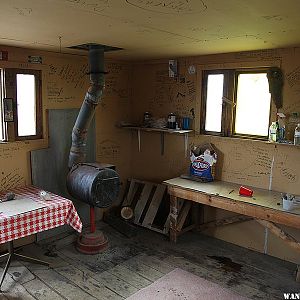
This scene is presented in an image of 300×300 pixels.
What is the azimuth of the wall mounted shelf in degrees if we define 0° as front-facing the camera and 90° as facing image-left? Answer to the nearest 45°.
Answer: approximately 45°

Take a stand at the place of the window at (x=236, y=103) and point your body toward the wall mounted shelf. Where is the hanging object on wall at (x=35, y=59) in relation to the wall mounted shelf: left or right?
left

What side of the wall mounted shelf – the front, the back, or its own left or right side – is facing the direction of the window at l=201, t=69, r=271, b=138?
left

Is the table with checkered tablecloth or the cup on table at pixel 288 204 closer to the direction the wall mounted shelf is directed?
the table with checkered tablecloth

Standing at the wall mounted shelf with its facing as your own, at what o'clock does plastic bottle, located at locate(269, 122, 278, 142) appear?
The plastic bottle is roughly at 9 o'clock from the wall mounted shelf.

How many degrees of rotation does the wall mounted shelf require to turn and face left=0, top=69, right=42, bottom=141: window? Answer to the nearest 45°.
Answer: approximately 45° to its right

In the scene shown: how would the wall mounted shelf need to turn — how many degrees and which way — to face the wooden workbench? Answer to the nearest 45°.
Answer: approximately 90° to its left

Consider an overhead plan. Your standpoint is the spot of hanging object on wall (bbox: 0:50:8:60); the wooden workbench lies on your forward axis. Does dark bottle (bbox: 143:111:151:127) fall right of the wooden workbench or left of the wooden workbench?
left

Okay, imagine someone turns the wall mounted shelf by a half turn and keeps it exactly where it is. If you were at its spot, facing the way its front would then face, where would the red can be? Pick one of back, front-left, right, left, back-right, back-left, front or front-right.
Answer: right

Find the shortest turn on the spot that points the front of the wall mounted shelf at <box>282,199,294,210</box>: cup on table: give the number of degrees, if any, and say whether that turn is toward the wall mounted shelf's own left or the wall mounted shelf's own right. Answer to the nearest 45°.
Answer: approximately 90° to the wall mounted shelf's own left
